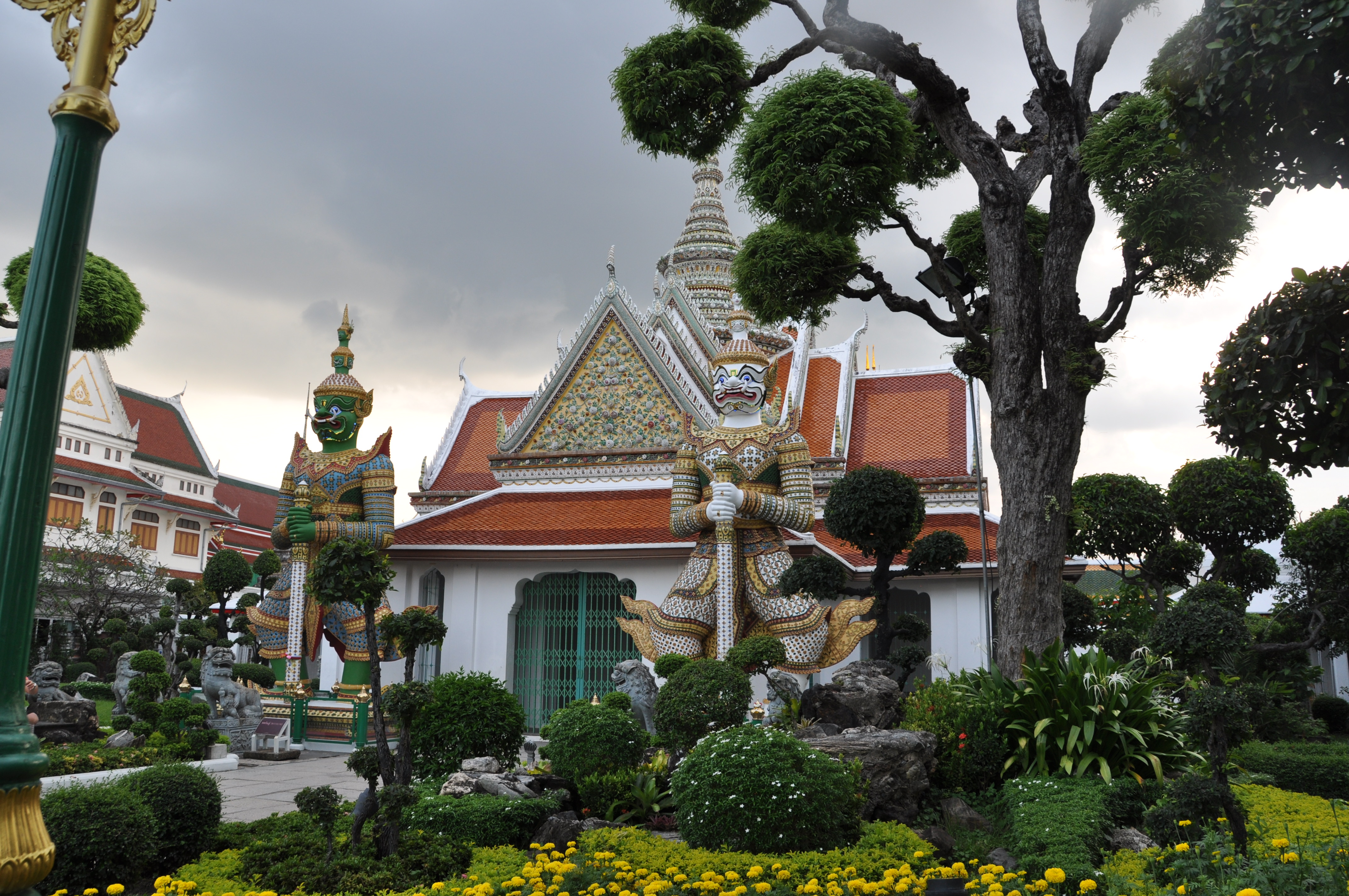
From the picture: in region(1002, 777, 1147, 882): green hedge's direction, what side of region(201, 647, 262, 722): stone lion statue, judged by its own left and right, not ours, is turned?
left

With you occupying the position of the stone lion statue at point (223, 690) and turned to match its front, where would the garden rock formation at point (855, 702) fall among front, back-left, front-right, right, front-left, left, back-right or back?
left

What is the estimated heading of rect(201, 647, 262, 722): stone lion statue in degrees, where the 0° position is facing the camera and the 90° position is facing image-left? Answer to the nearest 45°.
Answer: approximately 45°

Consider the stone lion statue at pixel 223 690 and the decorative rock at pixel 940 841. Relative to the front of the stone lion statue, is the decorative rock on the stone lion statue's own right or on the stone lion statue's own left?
on the stone lion statue's own left

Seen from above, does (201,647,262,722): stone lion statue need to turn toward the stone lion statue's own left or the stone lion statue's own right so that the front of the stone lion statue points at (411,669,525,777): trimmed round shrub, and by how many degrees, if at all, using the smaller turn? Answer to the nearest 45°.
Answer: approximately 45° to the stone lion statue's own left

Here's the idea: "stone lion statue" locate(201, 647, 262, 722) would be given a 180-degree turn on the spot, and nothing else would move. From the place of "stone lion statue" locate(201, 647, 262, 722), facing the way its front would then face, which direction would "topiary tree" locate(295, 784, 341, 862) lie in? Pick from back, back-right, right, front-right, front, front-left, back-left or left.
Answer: back-right

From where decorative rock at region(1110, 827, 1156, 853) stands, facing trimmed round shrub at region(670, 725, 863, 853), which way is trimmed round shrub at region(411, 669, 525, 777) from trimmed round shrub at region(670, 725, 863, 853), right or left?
right

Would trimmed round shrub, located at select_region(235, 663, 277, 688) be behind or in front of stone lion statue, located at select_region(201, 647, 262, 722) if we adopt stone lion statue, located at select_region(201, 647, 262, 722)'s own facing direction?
behind

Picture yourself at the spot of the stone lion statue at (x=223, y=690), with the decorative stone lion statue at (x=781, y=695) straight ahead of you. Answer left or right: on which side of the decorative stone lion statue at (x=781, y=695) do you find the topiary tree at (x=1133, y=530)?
left

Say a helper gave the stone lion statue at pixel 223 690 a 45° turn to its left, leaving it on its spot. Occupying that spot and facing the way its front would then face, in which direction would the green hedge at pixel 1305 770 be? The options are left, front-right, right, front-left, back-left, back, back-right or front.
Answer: front-left

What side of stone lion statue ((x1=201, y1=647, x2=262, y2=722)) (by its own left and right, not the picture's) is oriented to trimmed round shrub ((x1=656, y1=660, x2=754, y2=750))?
left

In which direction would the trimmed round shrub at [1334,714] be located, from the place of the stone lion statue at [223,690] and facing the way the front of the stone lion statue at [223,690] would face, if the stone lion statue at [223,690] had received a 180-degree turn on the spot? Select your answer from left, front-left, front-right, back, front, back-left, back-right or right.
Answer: front-right

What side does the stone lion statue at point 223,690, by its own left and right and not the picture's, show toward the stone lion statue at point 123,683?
right

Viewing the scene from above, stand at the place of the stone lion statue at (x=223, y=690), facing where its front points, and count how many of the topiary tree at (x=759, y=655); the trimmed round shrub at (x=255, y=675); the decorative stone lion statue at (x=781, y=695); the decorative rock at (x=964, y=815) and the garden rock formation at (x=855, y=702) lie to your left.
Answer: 4

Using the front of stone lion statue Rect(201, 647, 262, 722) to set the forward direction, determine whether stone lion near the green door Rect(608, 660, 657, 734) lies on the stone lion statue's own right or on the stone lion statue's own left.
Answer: on the stone lion statue's own left
